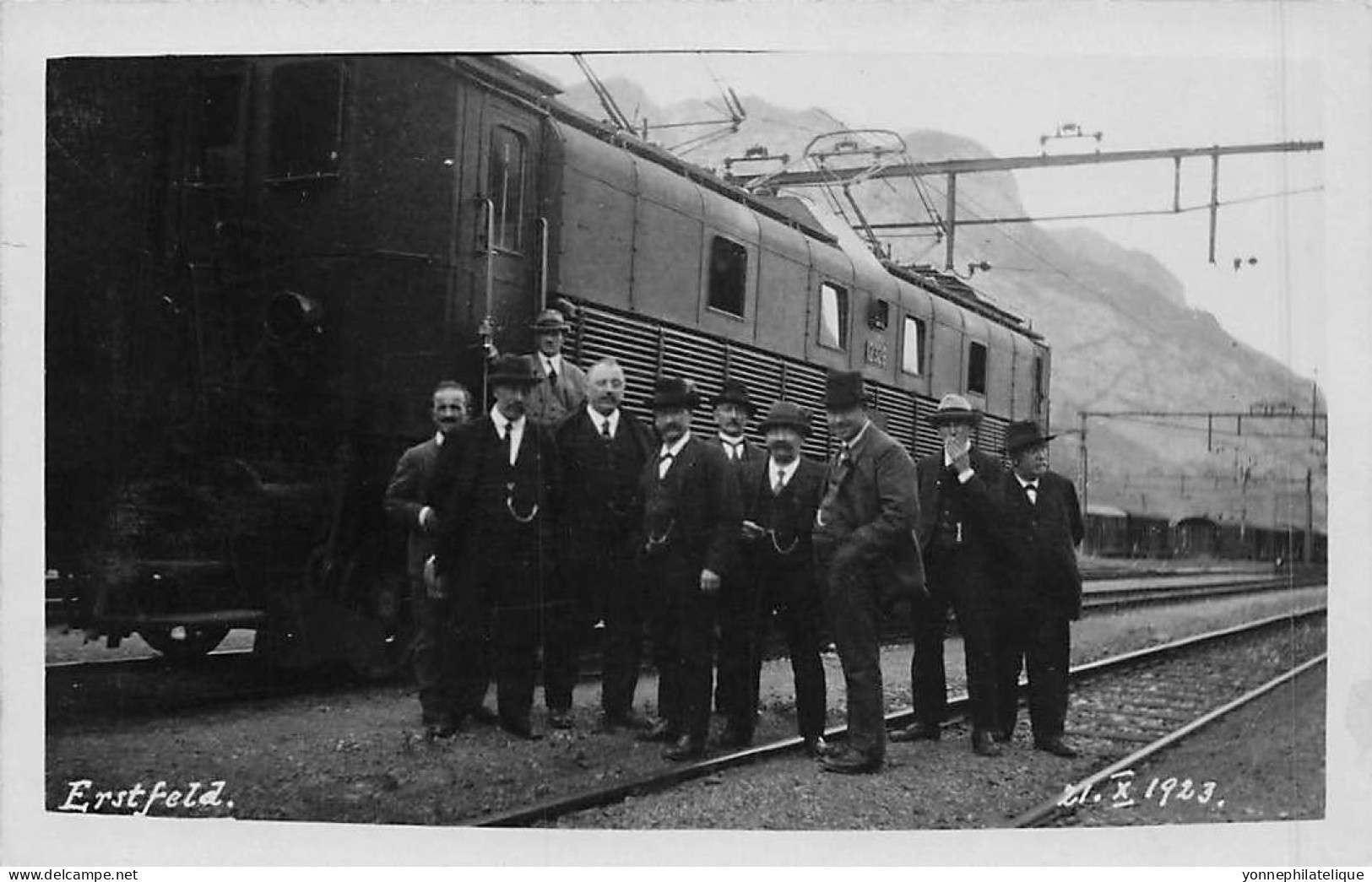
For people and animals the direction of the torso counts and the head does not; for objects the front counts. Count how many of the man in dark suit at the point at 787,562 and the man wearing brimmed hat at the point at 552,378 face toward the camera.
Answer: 2

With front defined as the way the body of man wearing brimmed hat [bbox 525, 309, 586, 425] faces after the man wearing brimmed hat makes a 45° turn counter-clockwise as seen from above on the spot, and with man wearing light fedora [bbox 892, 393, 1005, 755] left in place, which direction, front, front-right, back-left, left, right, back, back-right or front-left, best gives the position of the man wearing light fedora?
front-left

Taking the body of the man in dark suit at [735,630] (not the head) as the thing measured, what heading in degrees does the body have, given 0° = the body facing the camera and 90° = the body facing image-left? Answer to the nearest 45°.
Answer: approximately 0°
